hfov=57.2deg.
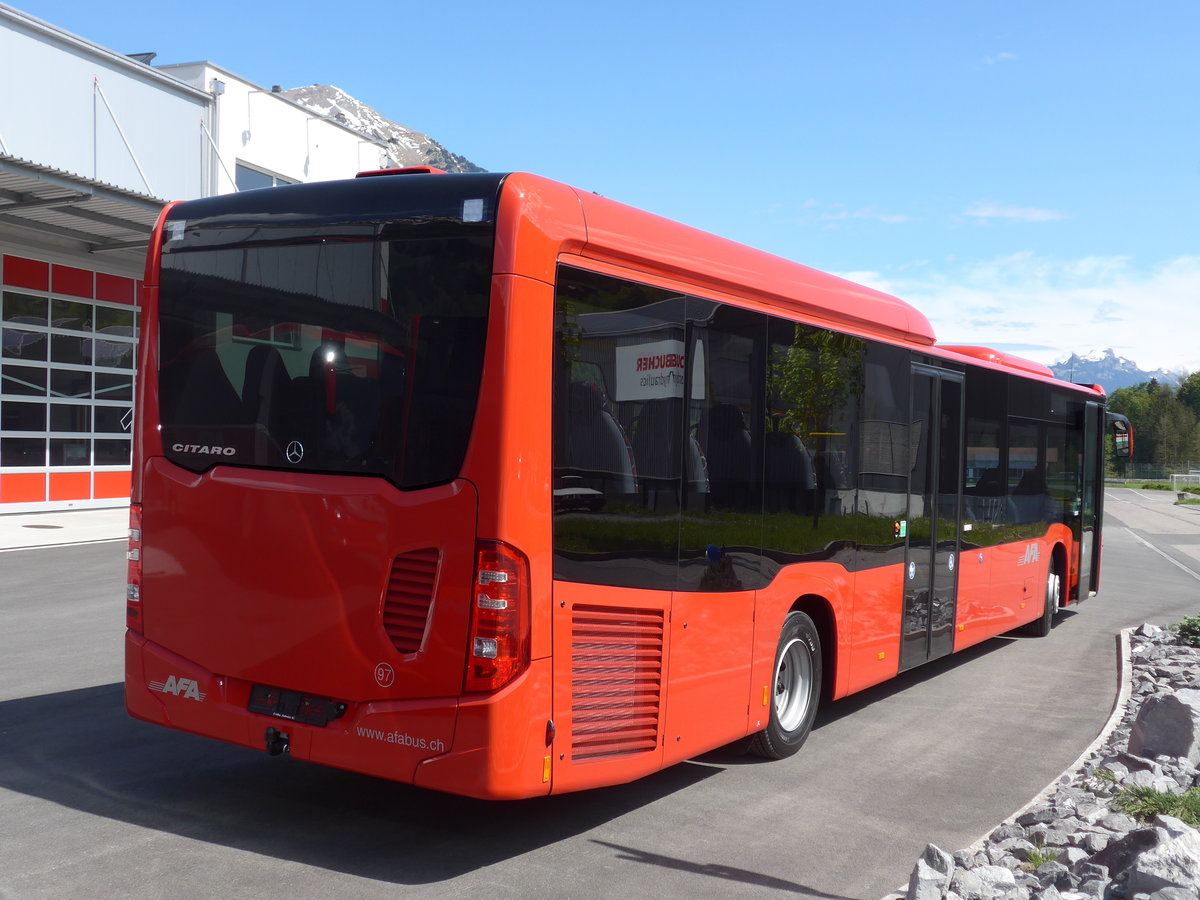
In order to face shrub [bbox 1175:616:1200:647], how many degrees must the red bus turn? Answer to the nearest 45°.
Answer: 0° — it already faces it

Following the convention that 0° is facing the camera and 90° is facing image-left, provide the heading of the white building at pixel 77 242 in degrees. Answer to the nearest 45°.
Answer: approximately 315°

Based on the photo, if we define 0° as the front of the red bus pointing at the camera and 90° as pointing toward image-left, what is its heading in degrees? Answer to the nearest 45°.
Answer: approximately 225°

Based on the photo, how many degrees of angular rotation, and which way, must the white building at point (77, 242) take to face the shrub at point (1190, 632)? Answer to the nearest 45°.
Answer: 0° — it already faces it

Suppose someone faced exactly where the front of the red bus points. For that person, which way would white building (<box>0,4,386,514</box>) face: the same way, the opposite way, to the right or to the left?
to the right

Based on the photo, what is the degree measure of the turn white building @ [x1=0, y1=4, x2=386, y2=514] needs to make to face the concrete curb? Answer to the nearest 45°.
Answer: approximately 45° to its right

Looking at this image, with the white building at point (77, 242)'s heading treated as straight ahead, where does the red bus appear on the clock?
The red bus is roughly at 1 o'clock from the white building.

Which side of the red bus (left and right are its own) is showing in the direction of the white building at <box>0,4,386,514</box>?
left
